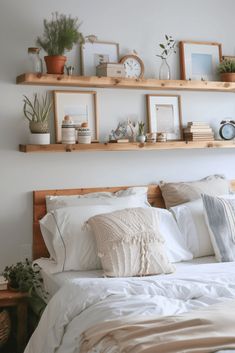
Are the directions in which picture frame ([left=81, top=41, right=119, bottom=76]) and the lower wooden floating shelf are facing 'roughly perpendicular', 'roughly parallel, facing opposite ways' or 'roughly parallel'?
roughly parallel

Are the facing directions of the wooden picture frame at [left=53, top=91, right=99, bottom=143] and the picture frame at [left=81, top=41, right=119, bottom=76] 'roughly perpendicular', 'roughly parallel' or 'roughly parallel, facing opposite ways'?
roughly parallel

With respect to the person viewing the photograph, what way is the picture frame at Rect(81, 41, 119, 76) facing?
facing the viewer

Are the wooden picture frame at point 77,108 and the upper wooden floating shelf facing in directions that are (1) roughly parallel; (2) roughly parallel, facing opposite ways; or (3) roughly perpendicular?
roughly parallel

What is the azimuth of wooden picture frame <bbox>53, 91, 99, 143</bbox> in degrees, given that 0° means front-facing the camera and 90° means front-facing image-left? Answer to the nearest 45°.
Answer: approximately 0°
